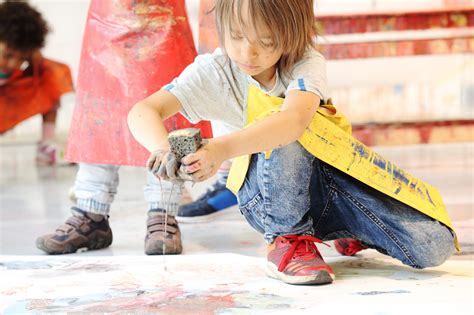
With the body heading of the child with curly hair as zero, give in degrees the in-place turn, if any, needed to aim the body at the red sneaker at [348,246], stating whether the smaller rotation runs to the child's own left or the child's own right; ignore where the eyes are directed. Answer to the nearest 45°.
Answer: approximately 45° to the child's own left

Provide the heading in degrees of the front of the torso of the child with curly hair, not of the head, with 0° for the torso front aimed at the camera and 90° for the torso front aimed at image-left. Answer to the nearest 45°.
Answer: approximately 45°
